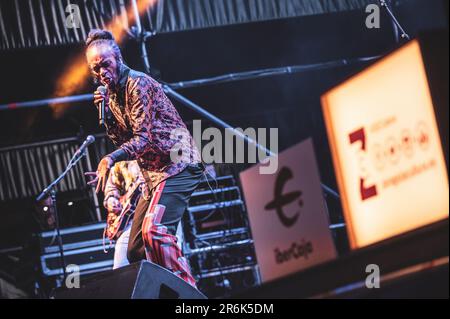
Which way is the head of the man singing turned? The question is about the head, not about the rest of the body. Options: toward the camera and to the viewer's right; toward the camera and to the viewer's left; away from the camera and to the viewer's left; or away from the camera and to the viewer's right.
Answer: toward the camera and to the viewer's left

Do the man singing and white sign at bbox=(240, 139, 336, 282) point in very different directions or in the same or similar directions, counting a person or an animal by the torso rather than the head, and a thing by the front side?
same or similar directions

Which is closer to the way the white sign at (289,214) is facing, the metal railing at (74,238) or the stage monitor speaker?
the stage monitor speaker

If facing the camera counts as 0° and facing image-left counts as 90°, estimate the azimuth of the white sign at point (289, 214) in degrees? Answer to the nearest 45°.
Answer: approximately 45°
